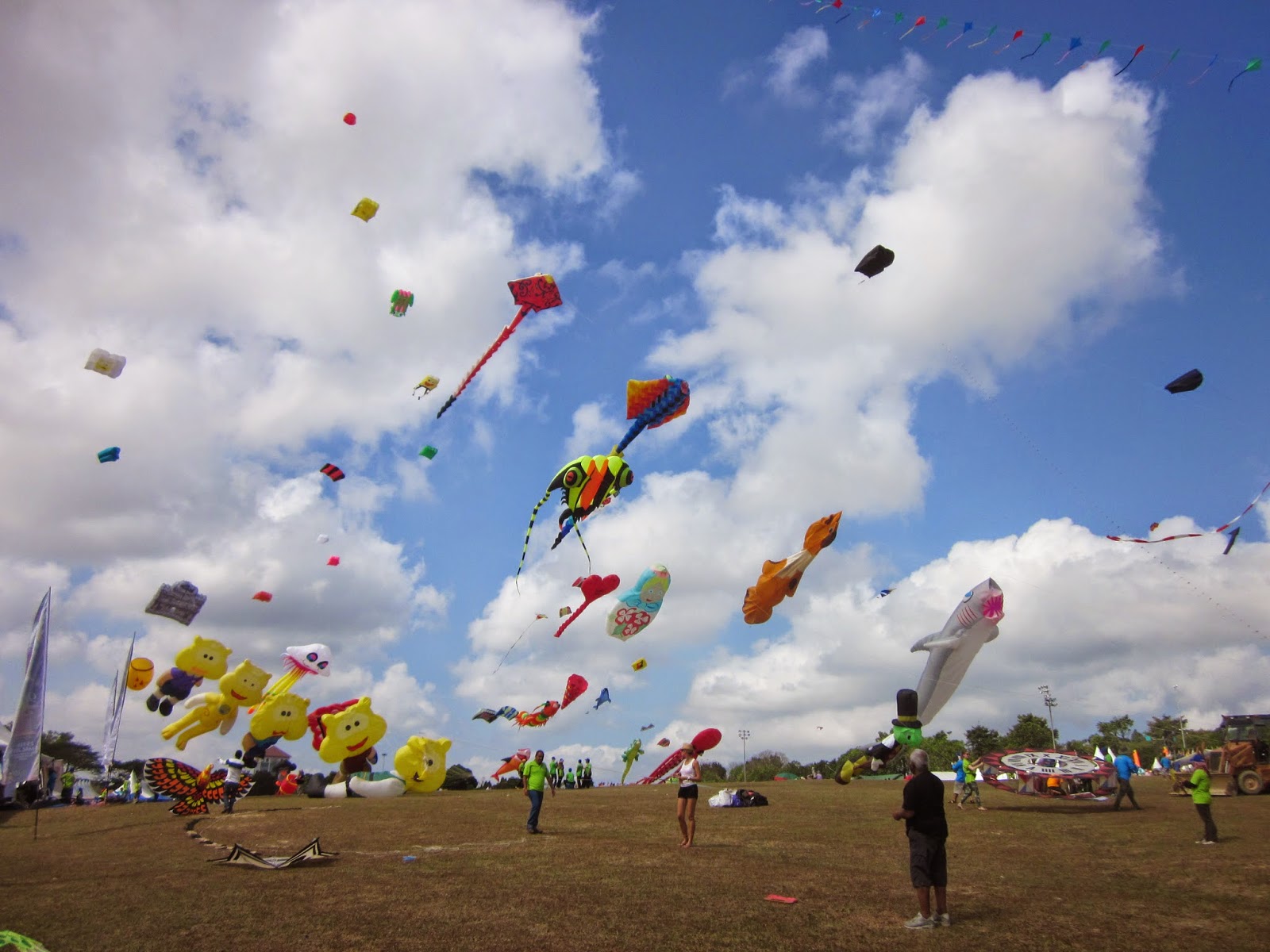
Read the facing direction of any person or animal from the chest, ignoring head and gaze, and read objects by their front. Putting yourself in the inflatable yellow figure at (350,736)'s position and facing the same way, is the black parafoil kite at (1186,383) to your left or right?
on your left

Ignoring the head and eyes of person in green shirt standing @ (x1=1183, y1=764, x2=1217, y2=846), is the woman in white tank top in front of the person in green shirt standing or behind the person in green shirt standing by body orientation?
in front

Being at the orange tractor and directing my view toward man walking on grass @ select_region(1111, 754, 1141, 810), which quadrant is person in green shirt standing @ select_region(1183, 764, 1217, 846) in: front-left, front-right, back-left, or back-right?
front-left

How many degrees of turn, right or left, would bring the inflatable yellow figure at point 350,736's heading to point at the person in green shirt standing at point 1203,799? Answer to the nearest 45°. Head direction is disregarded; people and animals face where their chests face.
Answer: approximately 45° to its left

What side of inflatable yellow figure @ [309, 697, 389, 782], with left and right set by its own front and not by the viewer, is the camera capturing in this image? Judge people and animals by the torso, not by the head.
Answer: front

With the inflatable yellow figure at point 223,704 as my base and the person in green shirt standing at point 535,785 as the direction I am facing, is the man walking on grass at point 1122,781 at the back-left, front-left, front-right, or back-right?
front-left
